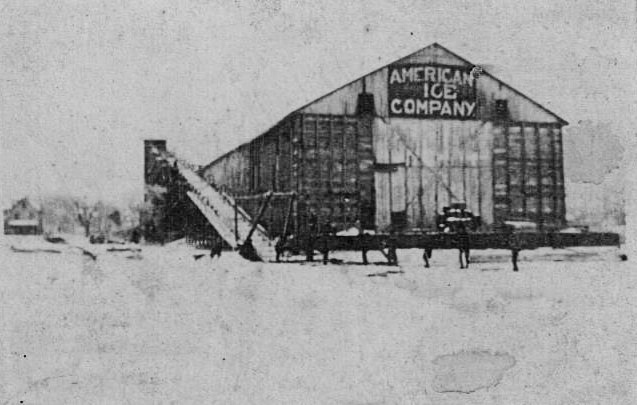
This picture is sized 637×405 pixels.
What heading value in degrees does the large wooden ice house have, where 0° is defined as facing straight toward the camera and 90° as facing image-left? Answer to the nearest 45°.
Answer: approximately 0°

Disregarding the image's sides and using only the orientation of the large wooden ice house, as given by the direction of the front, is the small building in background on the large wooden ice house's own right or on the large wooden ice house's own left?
on the large wooden ice house's own right
